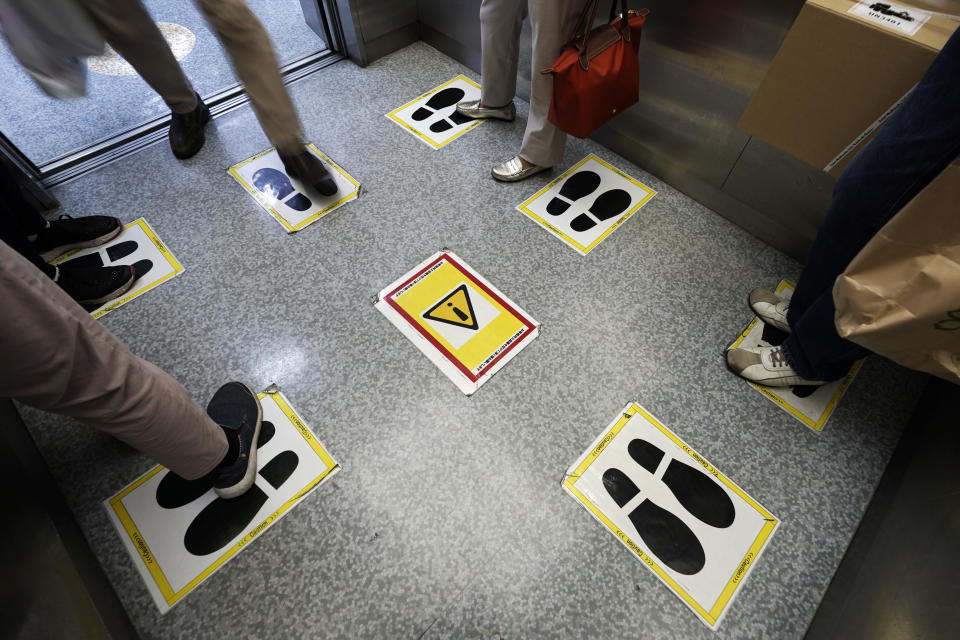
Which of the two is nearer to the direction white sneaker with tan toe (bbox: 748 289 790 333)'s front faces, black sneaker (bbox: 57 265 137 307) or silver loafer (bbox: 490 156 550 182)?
the silver loafer

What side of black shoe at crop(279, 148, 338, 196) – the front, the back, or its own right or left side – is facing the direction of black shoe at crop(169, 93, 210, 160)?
back

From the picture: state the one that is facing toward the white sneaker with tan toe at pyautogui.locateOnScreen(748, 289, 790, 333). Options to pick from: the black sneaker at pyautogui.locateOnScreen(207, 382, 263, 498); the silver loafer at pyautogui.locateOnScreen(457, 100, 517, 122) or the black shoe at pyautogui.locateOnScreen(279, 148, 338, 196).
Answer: the black shoe at pyautogui.locateOnScreen(279, 148, 338, 196)

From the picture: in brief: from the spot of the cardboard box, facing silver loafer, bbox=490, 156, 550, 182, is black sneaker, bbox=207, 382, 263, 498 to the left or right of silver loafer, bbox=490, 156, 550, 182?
left

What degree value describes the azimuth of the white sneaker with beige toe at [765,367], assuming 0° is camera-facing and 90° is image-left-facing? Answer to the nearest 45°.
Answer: approximately 90°

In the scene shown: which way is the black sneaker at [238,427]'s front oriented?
away from the camera

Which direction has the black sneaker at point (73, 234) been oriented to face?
to the viewer's right

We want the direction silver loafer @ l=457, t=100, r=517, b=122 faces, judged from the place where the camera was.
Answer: facing to the left of the viewer

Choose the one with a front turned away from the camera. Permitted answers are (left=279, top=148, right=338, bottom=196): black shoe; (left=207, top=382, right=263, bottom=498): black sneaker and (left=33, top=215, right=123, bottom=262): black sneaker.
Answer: (left=207, top=382, right=263, bottom=498): black sneaker
